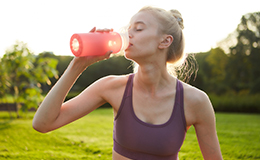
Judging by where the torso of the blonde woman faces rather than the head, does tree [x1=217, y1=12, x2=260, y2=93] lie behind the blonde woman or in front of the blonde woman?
behind

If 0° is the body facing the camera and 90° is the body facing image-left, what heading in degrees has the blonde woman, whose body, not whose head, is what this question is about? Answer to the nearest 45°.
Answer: approximately 0°

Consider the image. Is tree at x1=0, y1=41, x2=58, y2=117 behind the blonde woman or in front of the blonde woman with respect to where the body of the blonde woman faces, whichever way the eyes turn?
behind

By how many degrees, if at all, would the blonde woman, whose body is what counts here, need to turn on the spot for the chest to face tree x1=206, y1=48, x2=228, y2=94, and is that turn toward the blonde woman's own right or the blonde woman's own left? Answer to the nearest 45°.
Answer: approximately 180°
